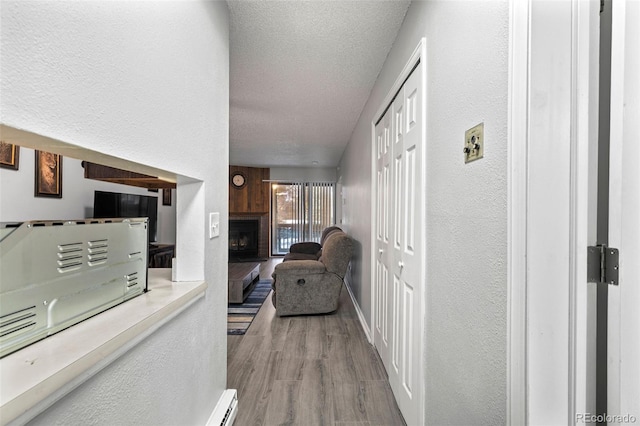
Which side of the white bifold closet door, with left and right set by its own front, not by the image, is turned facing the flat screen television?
front

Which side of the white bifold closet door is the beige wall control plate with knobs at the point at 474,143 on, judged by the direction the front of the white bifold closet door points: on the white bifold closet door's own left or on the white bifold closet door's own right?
on the white bifold closet door's own left

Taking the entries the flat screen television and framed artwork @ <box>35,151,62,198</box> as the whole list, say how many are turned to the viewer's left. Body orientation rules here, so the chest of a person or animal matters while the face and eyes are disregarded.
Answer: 0

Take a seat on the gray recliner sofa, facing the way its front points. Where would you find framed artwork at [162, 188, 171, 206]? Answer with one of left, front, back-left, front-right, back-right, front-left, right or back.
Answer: front-right

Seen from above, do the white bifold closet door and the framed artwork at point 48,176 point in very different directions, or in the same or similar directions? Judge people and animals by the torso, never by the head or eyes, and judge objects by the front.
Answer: very different directions

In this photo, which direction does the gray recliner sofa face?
to the viewer's left

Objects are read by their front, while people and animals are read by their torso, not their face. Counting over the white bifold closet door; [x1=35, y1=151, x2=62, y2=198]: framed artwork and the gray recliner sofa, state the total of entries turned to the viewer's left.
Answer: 2

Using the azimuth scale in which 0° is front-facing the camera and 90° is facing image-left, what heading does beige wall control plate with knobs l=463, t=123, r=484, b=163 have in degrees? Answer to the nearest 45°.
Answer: approximately 45°

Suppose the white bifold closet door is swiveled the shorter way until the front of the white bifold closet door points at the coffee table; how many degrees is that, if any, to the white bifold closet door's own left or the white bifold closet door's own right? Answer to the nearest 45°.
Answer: approximately 45° to the white bifold closet door's own right

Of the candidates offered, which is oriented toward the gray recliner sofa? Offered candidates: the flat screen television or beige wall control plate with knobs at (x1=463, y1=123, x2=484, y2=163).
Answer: the flat screen television

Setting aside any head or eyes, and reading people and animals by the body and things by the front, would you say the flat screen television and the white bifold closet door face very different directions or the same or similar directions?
very different directions

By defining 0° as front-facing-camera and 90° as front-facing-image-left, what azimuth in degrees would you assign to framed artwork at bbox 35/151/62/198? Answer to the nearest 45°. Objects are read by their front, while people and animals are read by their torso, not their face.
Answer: approximately 315°

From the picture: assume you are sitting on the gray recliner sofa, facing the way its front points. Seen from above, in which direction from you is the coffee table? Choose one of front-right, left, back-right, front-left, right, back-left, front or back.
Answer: front-right

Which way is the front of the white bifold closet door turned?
to the viewer's left

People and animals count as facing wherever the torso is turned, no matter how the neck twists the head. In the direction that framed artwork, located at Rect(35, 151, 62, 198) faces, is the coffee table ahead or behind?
ahead

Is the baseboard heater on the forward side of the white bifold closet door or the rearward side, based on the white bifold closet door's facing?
on the forward side
